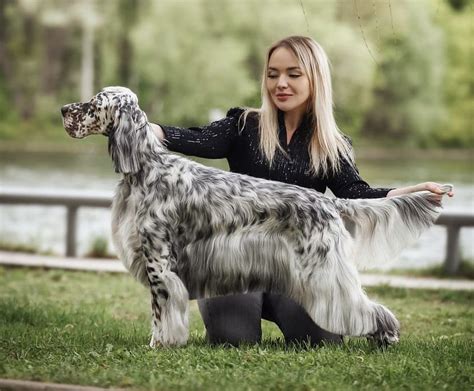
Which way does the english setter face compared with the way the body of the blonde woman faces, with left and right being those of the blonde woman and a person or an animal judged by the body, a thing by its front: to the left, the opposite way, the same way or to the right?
to the right

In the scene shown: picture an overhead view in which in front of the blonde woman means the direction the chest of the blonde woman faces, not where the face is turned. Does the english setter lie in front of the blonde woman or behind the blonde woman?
in front

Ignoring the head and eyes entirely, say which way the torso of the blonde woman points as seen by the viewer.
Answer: toward the camera

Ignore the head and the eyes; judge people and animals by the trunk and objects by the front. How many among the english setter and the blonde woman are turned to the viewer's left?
1

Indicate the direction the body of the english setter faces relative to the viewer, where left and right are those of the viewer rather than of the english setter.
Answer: facing to the left of the viewer

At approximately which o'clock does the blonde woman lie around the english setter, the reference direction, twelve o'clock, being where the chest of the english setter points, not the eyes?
The blonde woman is roughly at 4 o'clock from the english setter.

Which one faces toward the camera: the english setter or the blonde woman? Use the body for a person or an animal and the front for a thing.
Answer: the blonde woman
